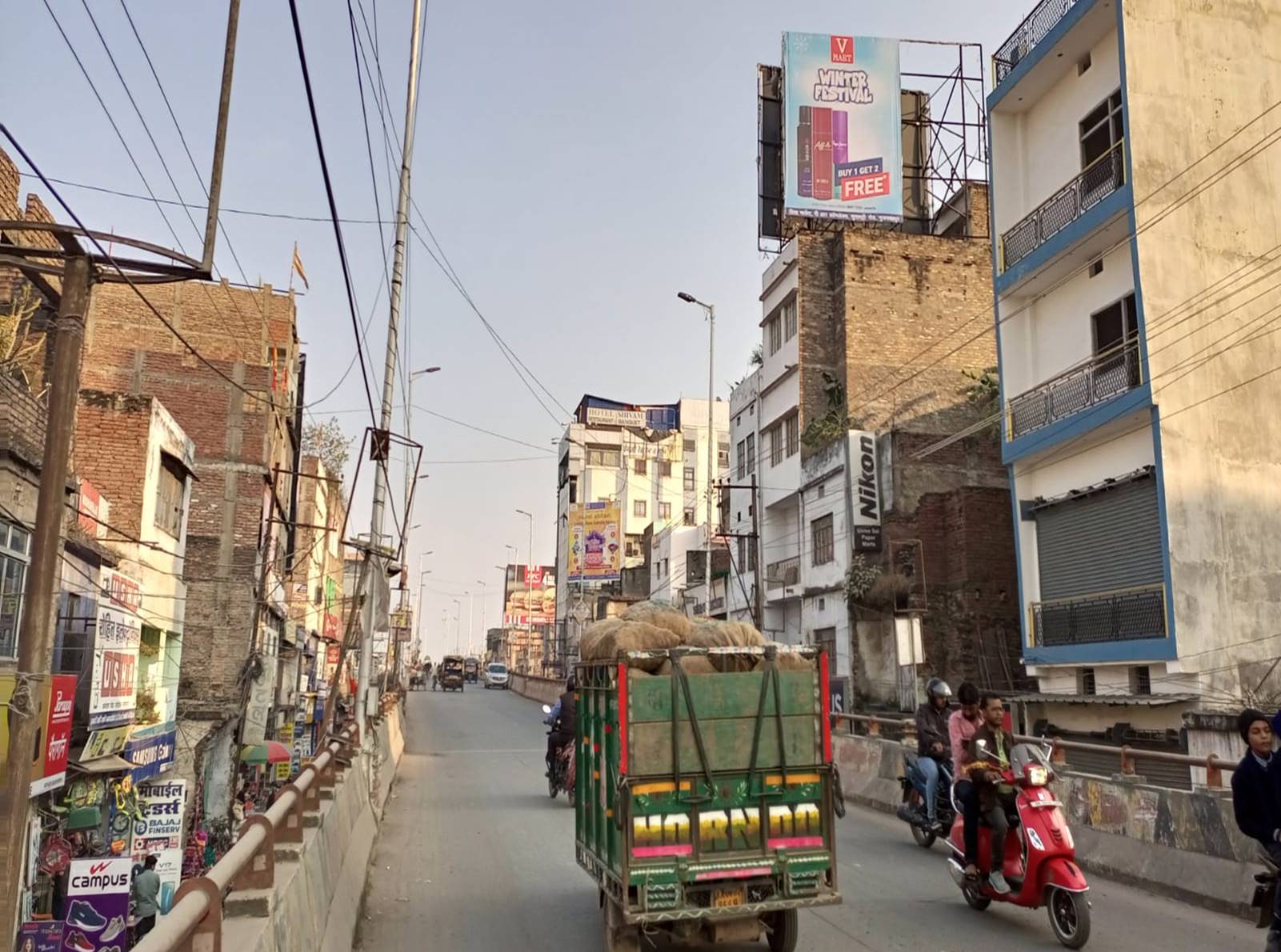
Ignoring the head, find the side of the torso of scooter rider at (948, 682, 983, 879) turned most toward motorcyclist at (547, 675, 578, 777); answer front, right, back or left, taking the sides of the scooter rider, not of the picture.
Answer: back

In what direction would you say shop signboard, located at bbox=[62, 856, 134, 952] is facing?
toward the camera

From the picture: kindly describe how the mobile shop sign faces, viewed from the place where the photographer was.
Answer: facing the viewer

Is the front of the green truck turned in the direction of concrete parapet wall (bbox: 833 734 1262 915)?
no

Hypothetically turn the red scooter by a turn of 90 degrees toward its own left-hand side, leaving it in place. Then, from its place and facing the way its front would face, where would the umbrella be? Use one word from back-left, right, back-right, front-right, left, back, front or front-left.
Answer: left

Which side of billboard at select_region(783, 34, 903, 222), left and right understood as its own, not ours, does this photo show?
front

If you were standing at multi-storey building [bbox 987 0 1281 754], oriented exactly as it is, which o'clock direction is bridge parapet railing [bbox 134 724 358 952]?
The bridge parapet railing is roughly at 11 o'clock from the multi-storey building.

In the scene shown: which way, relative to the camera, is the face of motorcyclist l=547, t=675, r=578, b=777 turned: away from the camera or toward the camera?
away from the camera

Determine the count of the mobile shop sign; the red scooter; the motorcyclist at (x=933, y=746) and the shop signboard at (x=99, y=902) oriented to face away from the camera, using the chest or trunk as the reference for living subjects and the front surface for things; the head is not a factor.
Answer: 0

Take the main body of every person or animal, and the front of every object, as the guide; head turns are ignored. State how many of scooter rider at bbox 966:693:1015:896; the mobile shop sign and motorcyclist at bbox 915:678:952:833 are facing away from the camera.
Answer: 0

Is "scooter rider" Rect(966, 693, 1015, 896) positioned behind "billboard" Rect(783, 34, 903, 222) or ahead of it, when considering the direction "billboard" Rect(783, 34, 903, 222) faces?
ahead

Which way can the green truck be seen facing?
away from the camera

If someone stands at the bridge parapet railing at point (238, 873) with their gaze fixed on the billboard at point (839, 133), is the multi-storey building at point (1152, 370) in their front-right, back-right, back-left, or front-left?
front-right

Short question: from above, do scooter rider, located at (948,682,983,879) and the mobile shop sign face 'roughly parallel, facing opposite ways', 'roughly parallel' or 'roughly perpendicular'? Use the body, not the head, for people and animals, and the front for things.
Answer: roughly parallel

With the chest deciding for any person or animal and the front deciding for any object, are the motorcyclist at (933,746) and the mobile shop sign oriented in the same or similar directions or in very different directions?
same or similar directions

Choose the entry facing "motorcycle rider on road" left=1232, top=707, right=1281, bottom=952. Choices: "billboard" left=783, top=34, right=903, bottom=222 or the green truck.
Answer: the billboard

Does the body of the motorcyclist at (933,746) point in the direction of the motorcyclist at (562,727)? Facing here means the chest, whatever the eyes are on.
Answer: no

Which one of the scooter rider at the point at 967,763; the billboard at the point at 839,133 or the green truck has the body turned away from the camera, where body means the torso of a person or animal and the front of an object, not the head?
the green truck
